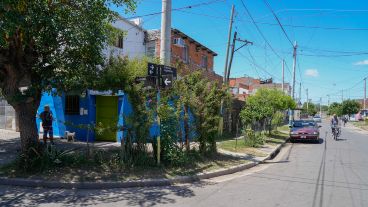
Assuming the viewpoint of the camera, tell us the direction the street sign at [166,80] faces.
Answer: facing the viewer

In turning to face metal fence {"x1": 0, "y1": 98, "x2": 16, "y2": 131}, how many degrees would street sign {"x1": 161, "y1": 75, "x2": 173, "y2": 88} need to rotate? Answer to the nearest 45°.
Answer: approximately 135° to its right

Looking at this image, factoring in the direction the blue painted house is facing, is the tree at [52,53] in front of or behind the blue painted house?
in front

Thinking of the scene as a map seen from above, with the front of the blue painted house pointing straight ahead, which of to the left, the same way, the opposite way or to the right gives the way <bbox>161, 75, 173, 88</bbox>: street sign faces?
the same way

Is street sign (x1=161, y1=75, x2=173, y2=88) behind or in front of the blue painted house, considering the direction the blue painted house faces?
in front

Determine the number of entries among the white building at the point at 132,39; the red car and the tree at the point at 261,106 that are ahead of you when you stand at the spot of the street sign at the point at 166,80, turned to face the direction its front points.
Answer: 0

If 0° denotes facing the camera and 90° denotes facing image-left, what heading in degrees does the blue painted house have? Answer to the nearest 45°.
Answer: approximately 0°

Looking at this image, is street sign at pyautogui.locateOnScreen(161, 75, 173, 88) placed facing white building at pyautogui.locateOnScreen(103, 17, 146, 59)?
no

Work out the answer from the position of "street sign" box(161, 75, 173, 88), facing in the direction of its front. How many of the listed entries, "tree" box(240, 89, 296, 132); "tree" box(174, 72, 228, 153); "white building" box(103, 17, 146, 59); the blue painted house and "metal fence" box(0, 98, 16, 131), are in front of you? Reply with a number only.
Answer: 0

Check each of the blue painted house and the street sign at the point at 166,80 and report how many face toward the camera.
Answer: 2

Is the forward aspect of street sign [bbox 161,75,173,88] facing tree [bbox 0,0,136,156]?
no

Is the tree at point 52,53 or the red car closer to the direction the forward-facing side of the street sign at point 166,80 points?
the tree

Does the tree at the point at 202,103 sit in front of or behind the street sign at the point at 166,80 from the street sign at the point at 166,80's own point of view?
behind
